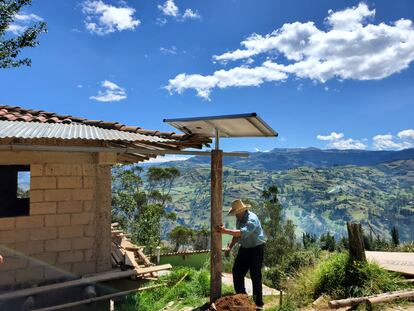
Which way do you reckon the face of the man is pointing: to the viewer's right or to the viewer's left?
to the viewer's left

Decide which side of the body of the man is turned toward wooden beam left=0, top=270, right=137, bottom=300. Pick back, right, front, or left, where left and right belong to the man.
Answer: front

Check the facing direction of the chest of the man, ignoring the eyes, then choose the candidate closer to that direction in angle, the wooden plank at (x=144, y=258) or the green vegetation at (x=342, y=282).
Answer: the wooden plank

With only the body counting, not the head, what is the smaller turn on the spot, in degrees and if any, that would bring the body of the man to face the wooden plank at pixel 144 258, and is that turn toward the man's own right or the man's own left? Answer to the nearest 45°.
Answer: approximately 45° to the man's own right

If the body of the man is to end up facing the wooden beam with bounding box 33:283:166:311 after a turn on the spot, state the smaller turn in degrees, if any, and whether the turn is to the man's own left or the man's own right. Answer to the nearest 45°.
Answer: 0° — they already face it

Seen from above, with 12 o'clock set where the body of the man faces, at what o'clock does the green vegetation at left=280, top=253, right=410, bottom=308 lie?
The green vegetation is roughly at 5 o'clock from the man.

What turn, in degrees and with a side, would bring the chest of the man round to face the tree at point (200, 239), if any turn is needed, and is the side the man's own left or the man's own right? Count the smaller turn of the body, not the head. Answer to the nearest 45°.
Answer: approximately 90° to the man's own right

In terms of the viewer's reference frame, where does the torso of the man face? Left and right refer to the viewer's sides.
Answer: facing to the left of the viewer

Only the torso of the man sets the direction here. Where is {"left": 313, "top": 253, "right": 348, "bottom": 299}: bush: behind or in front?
behind

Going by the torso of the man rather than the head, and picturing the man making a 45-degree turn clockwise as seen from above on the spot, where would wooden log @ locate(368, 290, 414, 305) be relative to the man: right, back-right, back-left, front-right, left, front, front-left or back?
back-right

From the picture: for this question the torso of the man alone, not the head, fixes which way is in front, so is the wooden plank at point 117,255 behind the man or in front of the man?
in front

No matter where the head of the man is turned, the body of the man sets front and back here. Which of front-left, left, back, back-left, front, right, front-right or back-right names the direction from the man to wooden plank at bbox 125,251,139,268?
front-right
